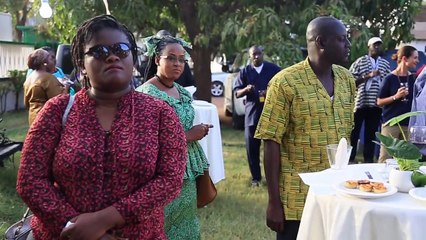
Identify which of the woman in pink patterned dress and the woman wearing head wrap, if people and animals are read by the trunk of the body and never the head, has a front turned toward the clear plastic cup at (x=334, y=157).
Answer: the woman wearing head wrap

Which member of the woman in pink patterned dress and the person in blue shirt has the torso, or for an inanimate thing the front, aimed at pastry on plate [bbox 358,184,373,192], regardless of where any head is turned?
the person in blue shirt

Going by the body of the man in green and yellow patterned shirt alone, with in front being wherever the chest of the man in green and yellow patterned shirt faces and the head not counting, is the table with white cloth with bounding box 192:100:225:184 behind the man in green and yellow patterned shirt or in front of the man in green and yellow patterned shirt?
behind

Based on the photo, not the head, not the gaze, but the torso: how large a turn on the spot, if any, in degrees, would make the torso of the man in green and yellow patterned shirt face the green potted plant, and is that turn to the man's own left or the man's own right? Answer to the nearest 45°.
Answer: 0° — they already face it

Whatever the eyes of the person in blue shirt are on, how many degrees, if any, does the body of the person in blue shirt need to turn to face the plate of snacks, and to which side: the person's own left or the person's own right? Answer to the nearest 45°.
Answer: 0° — they already face it

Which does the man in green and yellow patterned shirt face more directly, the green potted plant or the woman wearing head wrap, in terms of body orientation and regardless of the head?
the green potted plant

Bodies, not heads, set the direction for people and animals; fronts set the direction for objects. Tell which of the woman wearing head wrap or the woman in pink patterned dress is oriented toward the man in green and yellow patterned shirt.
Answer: the woman wearing head wrap

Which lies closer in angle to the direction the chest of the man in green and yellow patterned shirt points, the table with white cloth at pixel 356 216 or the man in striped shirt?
the table with white cloth

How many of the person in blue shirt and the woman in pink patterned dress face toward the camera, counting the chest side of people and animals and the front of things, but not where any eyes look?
2

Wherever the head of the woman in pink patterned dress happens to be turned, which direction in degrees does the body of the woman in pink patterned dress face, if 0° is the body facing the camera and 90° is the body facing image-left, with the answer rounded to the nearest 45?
approximately 0°
